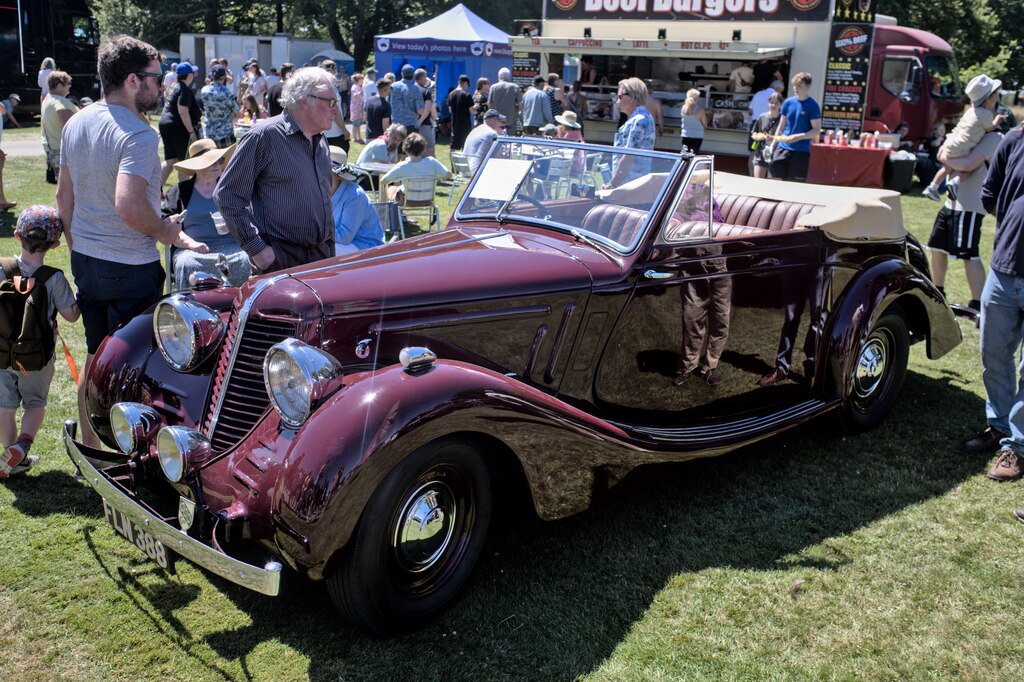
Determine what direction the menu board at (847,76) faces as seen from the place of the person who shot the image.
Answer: facing the viewer

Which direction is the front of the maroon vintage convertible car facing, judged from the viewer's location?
facing the viewer and to the left of the viewer

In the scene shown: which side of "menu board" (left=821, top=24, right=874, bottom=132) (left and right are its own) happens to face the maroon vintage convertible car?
front

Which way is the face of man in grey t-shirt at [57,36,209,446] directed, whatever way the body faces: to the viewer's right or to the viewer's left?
to the viewer's right

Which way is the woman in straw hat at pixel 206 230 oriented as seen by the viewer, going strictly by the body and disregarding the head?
toward the camera
